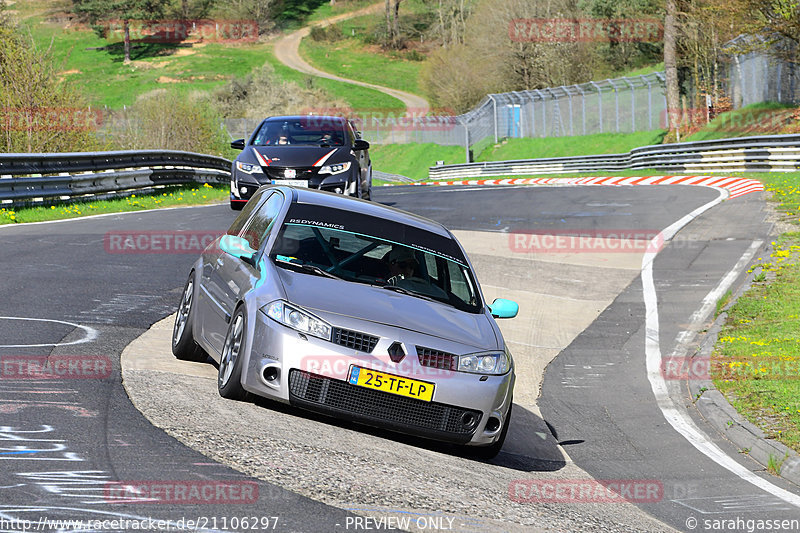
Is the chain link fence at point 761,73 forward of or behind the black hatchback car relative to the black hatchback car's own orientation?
behind

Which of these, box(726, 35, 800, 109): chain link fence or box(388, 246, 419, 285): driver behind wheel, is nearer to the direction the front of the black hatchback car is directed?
the driver behind wheel

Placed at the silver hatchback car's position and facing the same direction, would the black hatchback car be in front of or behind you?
behind

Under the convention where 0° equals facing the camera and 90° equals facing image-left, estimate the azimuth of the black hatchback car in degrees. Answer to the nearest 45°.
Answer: approximately 0°

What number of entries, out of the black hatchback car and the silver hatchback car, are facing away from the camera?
0

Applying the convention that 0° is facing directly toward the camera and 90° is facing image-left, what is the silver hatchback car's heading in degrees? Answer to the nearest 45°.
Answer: approximately 315°

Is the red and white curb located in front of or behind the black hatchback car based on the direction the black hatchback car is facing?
behind

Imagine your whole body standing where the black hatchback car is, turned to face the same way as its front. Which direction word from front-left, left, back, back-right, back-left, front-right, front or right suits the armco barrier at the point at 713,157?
back-left

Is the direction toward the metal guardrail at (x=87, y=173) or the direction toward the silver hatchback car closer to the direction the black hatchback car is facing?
the silver hatchback car

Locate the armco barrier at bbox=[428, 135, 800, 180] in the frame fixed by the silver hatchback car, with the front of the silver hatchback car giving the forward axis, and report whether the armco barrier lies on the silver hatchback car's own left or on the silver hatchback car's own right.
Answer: on the silver hatchback car's own left

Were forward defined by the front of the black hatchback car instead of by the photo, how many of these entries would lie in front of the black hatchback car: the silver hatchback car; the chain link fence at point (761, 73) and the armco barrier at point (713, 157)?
1

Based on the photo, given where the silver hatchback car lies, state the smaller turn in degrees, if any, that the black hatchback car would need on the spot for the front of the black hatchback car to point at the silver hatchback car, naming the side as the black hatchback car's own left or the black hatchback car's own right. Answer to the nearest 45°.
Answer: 0° — it already faces it
